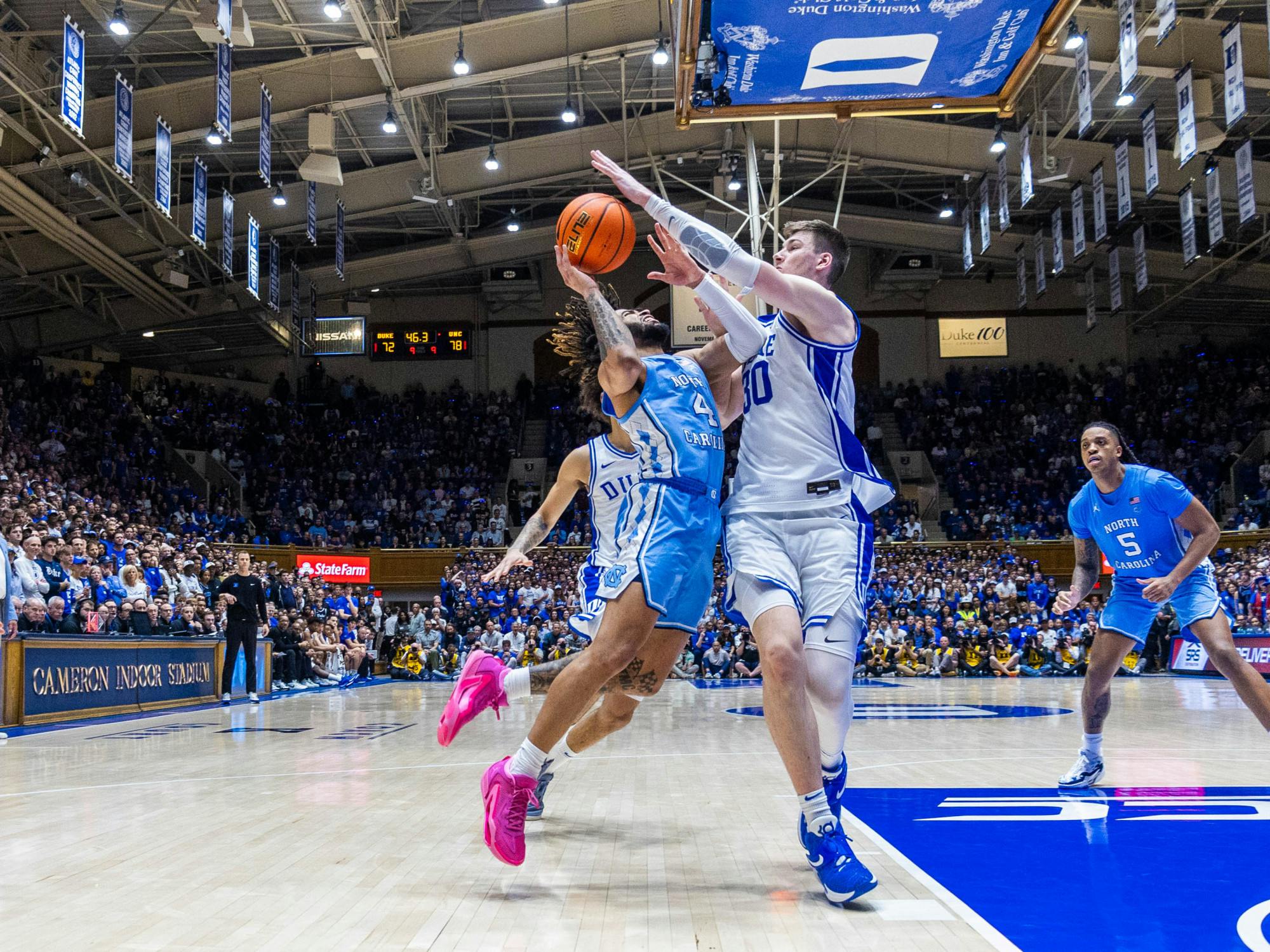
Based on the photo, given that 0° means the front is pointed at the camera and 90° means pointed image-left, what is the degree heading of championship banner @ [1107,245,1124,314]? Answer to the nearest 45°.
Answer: approximately 45°

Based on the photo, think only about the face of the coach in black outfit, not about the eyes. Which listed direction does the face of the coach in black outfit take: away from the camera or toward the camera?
toward the camera

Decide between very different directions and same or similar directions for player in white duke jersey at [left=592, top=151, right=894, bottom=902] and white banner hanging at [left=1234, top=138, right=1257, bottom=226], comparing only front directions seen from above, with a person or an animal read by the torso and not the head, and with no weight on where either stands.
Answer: same or similar directions

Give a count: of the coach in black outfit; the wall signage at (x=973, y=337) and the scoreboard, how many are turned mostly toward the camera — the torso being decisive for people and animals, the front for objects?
3

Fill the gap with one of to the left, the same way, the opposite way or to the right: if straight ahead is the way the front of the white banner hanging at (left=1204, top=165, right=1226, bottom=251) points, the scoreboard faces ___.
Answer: to the left

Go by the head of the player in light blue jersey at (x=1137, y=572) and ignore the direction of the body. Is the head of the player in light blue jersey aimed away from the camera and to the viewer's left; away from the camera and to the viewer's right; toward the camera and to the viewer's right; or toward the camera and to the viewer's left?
toward the camera and to the viewer's left

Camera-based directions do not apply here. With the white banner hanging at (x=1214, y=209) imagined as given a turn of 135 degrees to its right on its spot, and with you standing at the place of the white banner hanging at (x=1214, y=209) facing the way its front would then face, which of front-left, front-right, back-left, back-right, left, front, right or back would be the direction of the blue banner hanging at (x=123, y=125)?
back-left

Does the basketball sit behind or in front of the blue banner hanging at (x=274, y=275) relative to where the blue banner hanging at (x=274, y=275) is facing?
in front

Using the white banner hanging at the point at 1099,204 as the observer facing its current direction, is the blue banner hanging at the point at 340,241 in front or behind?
in front

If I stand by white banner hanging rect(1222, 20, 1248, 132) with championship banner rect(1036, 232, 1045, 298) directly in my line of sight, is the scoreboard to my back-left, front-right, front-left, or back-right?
front-left

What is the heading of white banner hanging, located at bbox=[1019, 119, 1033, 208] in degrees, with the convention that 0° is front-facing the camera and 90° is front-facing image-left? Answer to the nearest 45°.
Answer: approximately 45°

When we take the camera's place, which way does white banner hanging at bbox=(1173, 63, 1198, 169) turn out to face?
facing the viewer and to the left of the viewer

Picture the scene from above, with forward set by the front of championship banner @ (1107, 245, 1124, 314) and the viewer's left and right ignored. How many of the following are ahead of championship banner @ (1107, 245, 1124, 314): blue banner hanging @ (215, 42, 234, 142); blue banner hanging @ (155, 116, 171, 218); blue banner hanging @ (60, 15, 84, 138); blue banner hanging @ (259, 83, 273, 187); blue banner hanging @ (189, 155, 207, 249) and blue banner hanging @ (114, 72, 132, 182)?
6

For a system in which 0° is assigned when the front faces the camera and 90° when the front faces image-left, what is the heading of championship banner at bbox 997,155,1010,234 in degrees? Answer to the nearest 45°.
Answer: approximately 45°

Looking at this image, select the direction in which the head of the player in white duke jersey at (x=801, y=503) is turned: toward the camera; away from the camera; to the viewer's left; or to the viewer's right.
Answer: to the viewer's left

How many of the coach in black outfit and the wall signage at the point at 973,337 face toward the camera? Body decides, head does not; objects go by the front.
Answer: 2

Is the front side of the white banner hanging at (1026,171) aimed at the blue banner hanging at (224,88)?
yes

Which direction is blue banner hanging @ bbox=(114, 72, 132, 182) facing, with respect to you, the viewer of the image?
facing the viewer and to the right of the viewer
